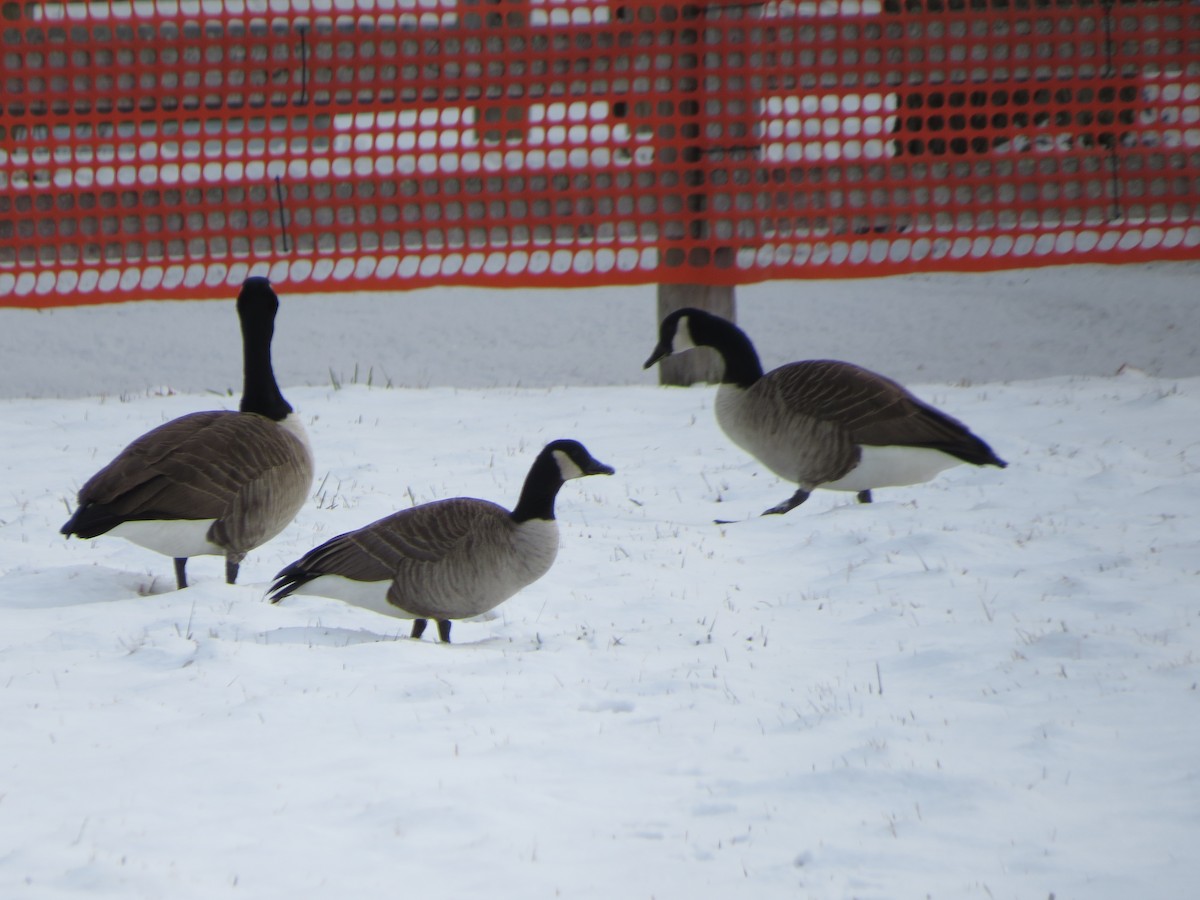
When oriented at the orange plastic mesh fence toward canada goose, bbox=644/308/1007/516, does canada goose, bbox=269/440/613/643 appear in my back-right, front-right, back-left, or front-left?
front-right

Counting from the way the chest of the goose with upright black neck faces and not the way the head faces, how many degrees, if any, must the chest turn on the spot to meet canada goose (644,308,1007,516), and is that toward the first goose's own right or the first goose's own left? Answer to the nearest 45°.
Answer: approximately 45° to the first goose's own right

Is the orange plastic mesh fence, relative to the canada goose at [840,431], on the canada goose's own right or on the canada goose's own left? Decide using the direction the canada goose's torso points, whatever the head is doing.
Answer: on the canada goose's own right

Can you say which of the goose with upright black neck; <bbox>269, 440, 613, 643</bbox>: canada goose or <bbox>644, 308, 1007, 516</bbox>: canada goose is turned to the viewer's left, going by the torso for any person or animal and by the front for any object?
<bbox>644, 308, 1007, 516</bbox>: canada goose

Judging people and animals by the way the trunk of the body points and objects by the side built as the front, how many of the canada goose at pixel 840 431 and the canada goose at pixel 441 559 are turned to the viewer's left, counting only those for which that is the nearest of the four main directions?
1

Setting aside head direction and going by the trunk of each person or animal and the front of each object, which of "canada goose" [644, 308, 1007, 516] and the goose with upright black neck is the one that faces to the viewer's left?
the canada goose

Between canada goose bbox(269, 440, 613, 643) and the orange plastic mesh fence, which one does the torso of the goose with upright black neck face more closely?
the orange plastic mesh fence

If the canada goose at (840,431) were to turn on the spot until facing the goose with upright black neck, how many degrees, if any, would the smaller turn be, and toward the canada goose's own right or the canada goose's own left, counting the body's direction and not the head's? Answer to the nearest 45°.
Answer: approximately 45° to the canada goose's own left

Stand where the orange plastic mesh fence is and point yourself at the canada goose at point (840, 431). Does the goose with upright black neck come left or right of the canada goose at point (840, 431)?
right

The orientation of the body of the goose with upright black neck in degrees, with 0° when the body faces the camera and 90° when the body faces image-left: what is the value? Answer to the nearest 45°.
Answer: approximately 225°

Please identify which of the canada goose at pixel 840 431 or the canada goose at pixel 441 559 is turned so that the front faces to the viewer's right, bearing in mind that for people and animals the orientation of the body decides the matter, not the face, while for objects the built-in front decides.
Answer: the canada goose at pixel 441 559

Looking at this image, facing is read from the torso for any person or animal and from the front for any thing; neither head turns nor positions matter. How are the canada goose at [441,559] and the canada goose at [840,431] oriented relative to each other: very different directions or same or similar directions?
very different directions

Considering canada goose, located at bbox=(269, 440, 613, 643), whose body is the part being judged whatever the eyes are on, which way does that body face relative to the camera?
to the viewer's right

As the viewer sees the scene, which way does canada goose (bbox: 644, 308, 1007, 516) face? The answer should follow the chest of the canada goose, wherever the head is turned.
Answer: to the viewer's left

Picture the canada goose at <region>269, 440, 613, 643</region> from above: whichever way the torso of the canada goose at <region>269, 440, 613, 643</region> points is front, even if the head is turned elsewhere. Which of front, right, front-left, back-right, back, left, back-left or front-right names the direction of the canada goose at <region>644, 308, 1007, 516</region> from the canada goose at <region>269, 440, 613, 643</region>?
front-left

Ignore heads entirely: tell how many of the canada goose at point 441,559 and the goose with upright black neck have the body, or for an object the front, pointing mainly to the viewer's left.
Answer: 0

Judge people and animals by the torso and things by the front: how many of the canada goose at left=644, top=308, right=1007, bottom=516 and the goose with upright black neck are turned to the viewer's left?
1

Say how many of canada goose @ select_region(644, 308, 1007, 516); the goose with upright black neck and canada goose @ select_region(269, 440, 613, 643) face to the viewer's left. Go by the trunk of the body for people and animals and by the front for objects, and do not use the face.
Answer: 1

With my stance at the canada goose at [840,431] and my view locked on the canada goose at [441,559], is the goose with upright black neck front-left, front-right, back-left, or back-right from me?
front-right
